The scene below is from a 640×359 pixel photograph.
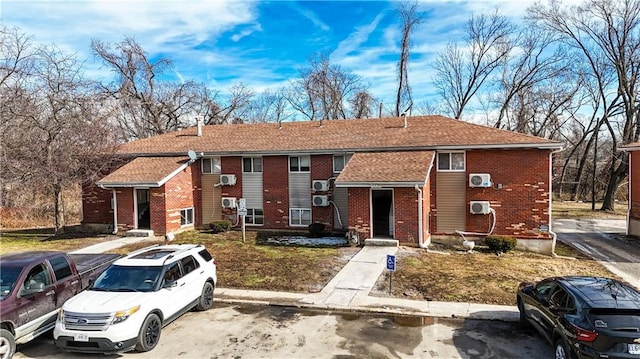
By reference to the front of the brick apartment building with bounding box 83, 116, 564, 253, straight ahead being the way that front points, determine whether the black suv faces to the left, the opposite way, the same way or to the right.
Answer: the opposite way

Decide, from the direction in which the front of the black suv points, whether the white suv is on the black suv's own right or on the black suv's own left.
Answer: on the black suv's own left

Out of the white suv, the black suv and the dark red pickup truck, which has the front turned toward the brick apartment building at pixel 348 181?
the black suv

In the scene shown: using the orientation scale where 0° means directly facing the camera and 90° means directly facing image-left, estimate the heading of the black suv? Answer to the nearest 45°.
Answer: approximately 135°

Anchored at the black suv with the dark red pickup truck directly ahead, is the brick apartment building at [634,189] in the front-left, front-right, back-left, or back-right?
back-right

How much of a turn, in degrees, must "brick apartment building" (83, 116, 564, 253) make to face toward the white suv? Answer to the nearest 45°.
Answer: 0° — it already faces it

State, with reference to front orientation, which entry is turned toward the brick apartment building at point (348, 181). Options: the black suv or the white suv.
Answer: the black suv

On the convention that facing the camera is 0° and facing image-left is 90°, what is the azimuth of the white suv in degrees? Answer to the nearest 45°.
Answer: approximately 45°

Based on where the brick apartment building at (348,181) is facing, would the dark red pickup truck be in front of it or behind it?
in front

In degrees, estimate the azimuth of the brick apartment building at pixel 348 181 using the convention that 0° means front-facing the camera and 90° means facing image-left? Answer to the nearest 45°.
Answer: approximately 0°

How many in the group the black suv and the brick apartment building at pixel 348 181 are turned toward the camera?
1

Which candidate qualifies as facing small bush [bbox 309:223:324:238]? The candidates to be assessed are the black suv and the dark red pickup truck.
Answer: the black suv

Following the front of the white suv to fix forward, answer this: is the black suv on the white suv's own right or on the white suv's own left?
on the white suv's own left

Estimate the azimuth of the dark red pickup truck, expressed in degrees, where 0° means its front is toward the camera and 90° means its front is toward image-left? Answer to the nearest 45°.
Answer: approximately 45°
